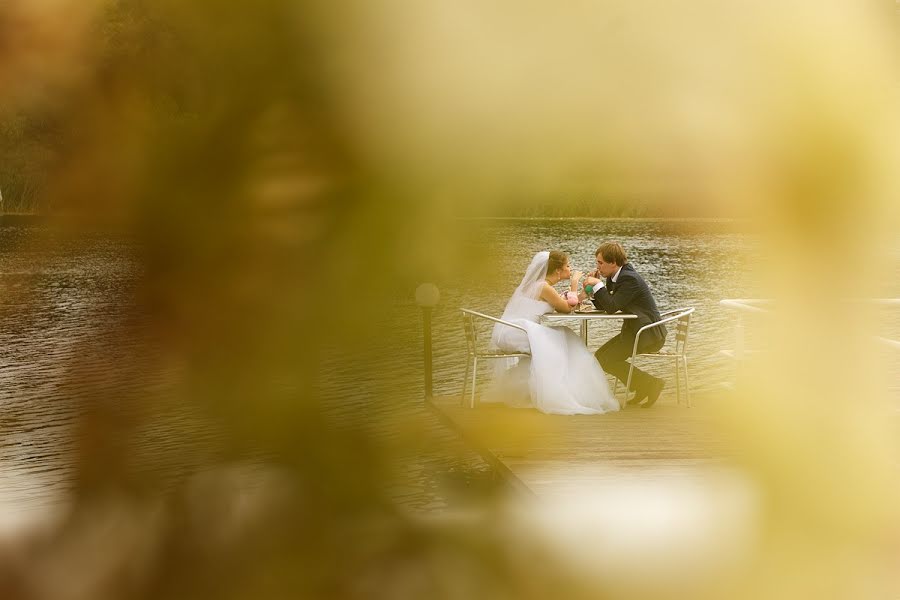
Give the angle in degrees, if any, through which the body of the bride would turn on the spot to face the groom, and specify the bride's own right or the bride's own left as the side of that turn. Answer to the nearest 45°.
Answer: approximately 45° to the bride's own left

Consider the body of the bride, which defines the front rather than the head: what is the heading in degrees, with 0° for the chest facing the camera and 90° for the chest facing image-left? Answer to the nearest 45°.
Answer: approximately 270°

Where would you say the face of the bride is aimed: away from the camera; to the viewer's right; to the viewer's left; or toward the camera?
to the viewer's right

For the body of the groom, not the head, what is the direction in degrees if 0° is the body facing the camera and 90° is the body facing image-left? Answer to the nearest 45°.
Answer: approximately 90°

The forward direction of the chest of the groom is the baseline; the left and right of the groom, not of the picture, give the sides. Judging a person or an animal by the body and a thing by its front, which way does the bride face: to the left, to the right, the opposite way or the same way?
the opposite way

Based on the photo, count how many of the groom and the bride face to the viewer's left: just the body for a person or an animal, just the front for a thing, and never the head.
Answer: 1

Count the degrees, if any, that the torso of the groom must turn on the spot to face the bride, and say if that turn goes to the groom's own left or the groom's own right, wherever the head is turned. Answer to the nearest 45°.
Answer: approximately 45° to the groom's own left
